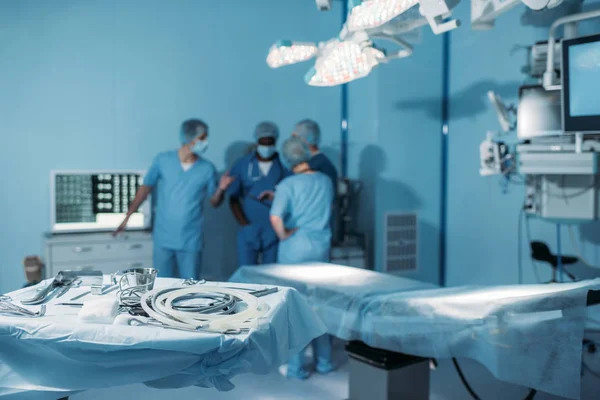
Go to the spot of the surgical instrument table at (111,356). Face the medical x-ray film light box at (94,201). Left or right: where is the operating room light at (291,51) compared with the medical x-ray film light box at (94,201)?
right

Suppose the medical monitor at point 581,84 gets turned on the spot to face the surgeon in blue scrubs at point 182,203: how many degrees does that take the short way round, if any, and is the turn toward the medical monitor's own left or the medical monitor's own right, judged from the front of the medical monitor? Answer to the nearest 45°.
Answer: approximately 45° to the medical monitor's own right

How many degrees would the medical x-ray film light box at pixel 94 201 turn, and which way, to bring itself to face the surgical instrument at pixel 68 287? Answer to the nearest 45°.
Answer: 0° — it already faces it

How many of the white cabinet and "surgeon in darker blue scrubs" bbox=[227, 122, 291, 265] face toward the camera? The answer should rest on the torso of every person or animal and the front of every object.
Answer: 2

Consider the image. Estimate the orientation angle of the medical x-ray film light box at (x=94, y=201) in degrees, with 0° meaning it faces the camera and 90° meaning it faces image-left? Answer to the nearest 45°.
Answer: approximately 0°

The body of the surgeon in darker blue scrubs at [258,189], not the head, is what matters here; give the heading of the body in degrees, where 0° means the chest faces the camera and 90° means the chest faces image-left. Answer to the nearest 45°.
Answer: approximately 0°

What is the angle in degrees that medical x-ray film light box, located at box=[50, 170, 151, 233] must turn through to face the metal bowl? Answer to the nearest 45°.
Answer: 0° — it already faces it

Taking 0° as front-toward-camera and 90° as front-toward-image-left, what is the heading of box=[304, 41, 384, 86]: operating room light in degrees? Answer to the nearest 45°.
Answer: approximately 315°

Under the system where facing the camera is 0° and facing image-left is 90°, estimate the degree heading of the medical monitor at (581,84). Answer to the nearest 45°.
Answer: approximately 45°

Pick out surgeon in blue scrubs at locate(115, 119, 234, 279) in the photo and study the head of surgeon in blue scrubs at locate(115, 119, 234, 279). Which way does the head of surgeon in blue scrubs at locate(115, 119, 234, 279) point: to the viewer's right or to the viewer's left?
to the viewer's right

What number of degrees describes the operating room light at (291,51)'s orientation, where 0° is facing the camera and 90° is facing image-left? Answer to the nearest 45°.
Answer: approximately 315°

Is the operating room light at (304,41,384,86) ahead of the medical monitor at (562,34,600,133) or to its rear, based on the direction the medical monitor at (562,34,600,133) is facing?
ahead

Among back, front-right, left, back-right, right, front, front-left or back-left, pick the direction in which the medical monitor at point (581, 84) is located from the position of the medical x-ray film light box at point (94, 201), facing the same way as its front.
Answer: front-left

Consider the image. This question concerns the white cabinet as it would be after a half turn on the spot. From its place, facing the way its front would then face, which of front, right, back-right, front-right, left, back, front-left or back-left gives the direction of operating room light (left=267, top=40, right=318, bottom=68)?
back-right
